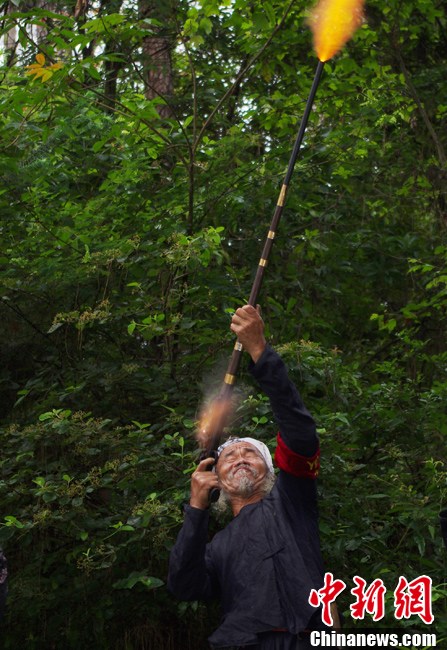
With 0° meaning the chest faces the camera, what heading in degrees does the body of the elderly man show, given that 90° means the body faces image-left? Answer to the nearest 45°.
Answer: approximately 0°
